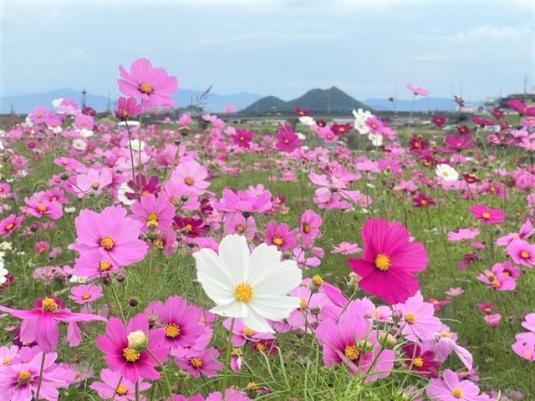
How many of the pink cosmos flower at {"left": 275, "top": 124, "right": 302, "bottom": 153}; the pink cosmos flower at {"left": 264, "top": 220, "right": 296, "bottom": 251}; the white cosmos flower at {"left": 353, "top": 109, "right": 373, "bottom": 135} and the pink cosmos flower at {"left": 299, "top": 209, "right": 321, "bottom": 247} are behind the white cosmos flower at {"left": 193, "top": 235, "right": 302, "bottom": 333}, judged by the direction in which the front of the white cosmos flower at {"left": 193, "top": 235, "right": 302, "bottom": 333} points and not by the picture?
4

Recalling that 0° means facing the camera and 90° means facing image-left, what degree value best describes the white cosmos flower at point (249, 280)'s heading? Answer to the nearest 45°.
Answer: approximately 0°

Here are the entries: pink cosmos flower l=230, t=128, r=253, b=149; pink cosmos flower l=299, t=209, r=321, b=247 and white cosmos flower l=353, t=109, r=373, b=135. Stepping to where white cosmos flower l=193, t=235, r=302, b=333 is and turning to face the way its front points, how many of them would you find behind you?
3

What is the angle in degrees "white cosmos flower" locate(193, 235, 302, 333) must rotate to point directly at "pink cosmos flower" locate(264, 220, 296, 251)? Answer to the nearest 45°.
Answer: approximately 180°

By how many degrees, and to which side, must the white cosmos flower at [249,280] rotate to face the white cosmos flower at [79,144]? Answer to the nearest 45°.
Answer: approximately 180°

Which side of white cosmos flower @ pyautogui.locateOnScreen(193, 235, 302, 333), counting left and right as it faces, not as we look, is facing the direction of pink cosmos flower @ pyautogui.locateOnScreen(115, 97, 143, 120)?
back

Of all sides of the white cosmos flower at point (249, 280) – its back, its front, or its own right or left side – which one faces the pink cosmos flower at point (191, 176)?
back

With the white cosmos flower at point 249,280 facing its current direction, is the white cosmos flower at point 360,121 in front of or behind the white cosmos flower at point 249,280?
behind

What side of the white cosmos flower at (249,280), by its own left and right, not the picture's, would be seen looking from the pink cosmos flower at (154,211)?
back

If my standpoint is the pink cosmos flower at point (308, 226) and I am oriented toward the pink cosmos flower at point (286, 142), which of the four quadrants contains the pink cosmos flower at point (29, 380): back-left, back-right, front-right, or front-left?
back-left

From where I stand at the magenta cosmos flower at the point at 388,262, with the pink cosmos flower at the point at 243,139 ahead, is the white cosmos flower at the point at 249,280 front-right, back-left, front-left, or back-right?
back-left

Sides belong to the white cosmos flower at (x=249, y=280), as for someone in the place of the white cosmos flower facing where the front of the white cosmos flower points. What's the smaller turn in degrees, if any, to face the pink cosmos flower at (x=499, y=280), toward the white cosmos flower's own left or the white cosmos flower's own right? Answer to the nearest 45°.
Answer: approximately 135° to the white cosmos flower's own left
